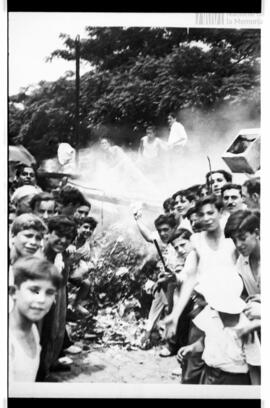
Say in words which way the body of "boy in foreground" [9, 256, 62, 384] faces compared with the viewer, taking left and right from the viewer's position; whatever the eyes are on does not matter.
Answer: facing the viewer and to the right of the viewer
